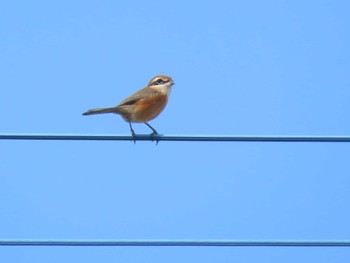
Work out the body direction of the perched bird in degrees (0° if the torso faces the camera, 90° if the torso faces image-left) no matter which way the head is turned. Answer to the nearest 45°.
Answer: approximately 270°

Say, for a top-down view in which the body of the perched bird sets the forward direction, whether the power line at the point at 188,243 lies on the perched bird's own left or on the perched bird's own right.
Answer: on the perched bird's own right
